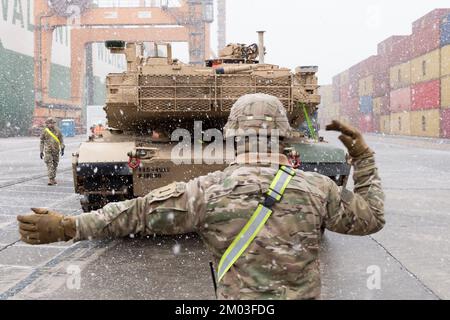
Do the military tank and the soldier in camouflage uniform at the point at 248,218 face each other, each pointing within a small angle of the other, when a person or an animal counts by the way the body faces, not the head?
yes

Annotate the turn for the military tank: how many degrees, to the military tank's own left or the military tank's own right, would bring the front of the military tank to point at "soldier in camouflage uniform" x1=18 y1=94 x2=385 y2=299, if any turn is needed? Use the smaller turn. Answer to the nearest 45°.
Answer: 0° — it already faces them

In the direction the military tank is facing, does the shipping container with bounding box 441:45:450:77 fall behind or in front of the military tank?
behind

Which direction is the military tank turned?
toward the camera

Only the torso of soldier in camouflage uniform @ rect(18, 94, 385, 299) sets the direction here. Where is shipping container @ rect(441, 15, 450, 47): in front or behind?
in front

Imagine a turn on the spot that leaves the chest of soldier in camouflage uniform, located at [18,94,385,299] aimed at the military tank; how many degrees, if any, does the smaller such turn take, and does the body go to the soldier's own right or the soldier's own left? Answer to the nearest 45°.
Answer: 0° — they already face it

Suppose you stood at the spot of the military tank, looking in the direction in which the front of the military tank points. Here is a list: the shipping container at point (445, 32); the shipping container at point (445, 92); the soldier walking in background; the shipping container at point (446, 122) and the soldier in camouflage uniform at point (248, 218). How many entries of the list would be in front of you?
1

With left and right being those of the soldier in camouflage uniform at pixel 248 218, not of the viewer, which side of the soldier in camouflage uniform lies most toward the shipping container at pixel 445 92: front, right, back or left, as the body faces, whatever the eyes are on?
front

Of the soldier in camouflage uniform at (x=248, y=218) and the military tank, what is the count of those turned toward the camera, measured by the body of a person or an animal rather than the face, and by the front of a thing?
1

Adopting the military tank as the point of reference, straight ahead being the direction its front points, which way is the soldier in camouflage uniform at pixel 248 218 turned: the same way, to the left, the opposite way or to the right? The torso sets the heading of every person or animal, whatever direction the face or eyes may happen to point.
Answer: the opposite way

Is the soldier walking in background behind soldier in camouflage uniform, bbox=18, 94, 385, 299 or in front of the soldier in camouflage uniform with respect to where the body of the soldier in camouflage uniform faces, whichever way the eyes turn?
in front

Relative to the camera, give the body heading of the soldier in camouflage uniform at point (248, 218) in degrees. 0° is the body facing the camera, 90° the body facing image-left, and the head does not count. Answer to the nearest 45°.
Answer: approximately 180°
